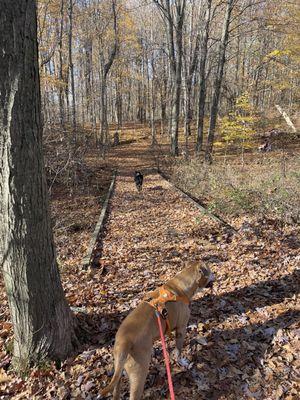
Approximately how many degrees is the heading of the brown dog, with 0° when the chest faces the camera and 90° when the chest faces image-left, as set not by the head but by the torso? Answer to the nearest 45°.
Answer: approximately 225°

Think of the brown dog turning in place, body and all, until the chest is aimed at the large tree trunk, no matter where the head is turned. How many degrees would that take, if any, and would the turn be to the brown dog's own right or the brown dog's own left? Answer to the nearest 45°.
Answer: approximately 135° to the brown dog's own left
